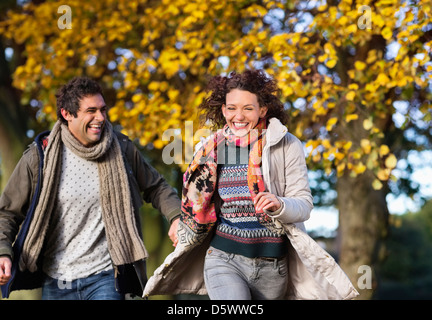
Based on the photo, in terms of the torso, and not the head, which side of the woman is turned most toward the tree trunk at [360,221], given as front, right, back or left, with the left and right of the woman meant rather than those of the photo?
back

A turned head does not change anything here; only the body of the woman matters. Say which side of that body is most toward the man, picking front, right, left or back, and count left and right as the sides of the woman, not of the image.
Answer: right

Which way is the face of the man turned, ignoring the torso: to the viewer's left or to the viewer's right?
to the viewer's right

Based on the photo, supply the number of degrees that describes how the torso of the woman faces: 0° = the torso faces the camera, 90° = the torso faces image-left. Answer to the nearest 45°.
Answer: approximately 0°
